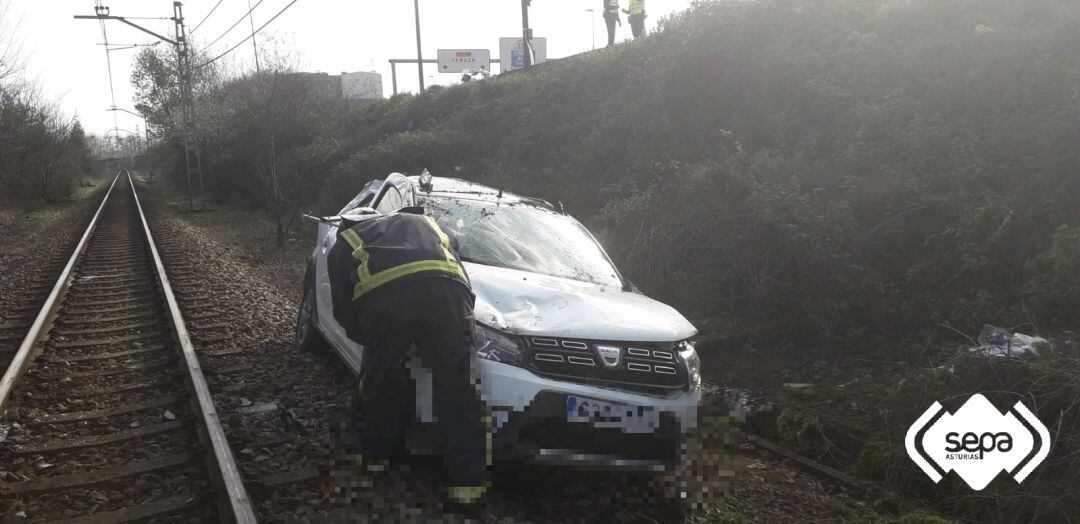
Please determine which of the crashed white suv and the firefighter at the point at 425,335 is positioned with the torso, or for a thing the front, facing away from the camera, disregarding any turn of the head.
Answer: the firefighter

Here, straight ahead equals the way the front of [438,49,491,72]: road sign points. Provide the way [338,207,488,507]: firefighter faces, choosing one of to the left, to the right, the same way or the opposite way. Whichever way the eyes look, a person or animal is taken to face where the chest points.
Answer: the opposite way

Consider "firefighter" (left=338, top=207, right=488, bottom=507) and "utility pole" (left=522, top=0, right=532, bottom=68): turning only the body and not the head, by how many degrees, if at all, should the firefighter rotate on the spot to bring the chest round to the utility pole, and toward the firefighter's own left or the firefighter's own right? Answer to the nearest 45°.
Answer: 0° — they already face it

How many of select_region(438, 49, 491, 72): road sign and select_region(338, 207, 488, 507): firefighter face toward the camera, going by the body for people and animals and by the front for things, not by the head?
1

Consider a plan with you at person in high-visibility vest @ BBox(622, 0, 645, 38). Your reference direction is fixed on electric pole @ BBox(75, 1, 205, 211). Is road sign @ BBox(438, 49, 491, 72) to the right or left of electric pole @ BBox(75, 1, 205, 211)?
right

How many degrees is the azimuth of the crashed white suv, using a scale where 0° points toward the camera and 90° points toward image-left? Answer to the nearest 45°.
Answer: approximately 315°

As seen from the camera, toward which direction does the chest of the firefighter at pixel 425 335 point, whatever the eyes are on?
away from the camera

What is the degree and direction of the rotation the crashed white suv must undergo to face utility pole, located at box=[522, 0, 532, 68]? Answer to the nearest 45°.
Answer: approximately 135° to its left
